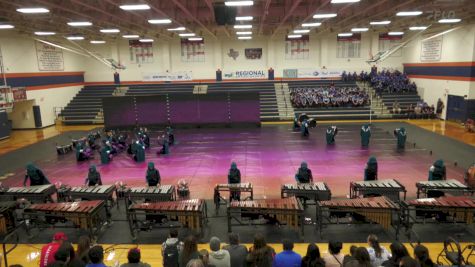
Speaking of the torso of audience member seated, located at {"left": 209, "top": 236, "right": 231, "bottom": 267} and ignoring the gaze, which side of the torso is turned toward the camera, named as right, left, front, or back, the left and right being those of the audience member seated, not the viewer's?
back

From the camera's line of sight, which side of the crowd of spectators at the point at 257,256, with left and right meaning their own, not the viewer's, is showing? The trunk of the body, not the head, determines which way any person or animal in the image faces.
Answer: back

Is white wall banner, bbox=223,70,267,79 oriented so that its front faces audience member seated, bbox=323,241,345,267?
yes

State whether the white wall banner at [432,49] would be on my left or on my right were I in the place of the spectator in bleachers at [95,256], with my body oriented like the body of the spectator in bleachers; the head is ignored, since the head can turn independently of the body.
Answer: on my right

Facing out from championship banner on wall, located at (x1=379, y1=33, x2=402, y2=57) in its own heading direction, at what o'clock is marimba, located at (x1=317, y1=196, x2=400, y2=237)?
The marimba is roughly at 12 o'clock from the championship banner on wall.

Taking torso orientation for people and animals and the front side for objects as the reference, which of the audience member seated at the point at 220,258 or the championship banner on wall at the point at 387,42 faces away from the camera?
the audience member seated

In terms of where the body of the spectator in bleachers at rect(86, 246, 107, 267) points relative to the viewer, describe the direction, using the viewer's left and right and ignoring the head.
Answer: facing away from the viewer

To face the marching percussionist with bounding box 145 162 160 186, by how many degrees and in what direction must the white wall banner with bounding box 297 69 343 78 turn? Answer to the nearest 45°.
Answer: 0° — it already faces them

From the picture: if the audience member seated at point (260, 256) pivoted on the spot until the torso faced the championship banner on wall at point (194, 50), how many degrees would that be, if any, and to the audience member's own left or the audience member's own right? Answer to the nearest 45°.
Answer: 0° — they already face it

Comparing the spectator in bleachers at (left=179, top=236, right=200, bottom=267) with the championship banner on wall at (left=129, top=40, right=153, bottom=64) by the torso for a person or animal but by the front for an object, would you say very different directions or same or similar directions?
very different directions

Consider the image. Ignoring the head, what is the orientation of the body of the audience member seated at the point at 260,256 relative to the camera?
away from the camera

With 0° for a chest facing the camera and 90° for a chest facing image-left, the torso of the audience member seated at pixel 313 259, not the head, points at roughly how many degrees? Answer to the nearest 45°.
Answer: approximately 180°
